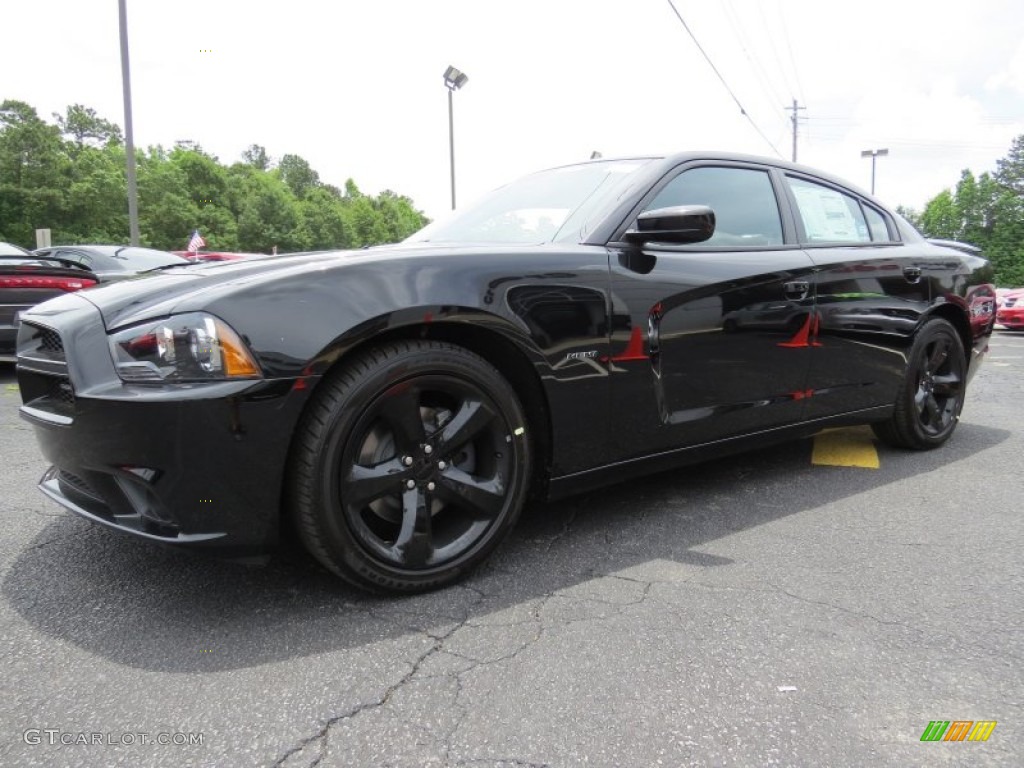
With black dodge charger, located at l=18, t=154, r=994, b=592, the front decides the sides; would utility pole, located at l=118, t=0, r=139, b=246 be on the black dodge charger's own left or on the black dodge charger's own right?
on the black dodge charger's own right

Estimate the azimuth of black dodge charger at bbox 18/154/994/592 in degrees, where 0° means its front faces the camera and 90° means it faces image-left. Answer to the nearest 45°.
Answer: approximately 45°

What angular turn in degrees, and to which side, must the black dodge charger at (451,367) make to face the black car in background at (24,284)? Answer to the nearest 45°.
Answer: approximately 90° to its right

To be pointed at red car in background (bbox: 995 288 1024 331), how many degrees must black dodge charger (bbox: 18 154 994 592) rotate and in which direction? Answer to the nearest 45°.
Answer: approximately 180°

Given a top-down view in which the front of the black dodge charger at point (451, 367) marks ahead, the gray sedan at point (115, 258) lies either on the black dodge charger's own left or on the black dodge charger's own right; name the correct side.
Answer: on the black dodge charger's own right

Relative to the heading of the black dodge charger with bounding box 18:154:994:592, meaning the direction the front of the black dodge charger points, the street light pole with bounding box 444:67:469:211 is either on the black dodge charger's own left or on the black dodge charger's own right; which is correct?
on the black dodge charger's own right

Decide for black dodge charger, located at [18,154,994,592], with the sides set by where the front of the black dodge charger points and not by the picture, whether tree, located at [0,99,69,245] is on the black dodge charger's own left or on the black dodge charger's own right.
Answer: on the black dodge charger's own right
